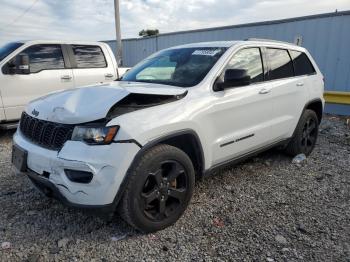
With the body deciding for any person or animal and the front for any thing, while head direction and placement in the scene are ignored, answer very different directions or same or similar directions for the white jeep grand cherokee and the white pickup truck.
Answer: same or similar directions

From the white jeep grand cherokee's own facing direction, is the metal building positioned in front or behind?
behind

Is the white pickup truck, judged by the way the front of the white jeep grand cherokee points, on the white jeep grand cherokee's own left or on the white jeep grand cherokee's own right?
on the white jeep grand cherokee's own right

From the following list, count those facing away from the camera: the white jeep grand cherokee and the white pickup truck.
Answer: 0

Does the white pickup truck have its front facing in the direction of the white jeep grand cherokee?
no

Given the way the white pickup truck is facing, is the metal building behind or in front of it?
behind

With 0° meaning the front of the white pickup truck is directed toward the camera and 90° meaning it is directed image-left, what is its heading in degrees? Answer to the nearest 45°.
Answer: approximately 45°

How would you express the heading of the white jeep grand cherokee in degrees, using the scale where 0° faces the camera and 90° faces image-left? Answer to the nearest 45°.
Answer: approximately 45°
